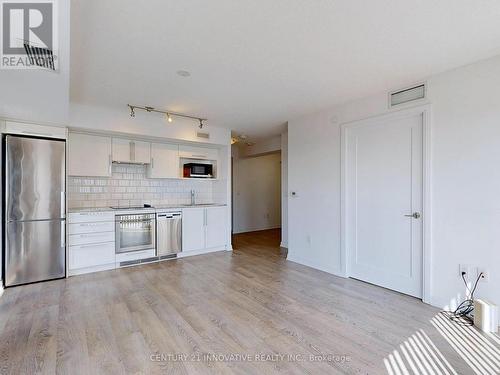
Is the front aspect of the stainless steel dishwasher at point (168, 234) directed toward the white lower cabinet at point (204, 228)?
no

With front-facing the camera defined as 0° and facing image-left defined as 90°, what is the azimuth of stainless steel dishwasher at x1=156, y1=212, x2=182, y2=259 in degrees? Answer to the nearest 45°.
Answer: approximately 315°

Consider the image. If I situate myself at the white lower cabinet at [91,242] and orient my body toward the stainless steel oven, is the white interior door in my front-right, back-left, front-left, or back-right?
front-right

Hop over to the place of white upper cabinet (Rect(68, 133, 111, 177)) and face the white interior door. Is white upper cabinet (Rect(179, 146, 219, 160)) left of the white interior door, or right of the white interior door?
left

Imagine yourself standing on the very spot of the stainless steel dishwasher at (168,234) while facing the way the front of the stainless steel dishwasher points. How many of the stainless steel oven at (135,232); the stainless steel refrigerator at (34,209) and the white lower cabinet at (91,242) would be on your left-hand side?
0

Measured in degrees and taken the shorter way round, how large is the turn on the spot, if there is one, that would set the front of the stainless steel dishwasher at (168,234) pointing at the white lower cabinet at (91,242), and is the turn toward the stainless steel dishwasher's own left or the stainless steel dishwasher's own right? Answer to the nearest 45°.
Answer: approximately 135° to the stainless steel dishwasher's own right

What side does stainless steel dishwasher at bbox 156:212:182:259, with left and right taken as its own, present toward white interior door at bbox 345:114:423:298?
front

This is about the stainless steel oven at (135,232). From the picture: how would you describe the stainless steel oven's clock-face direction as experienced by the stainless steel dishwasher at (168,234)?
The stainless steel oven is roughly at 4 o'clock from the stainless steel dishwasher.
